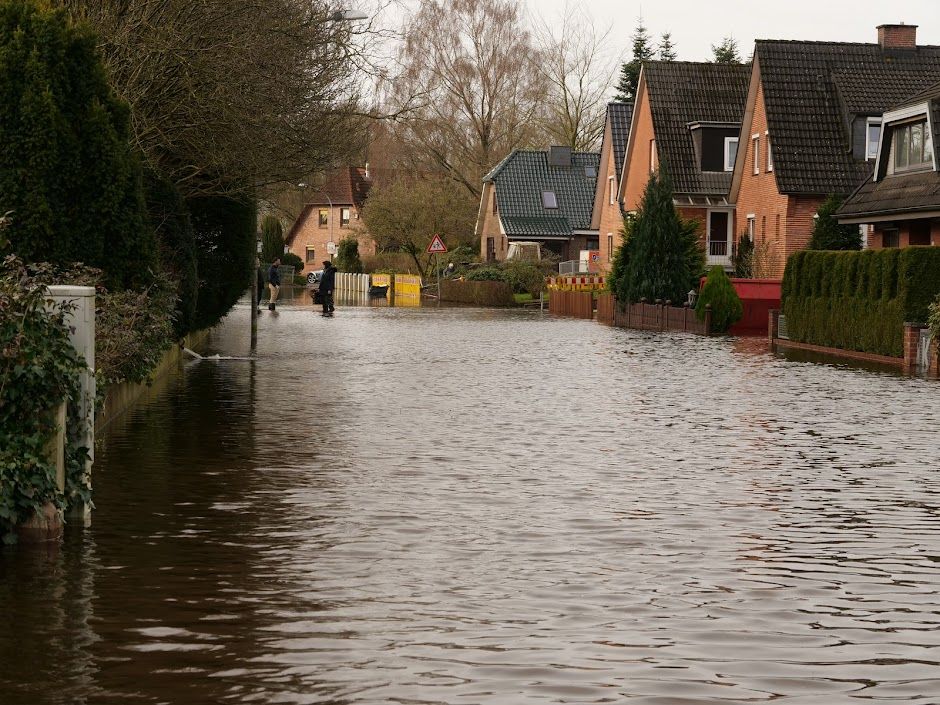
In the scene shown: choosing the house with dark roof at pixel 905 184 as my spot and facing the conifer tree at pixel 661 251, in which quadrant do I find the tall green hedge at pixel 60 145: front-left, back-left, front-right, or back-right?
back-left

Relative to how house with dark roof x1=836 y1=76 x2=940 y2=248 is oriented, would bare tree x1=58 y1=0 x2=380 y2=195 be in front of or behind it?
in front

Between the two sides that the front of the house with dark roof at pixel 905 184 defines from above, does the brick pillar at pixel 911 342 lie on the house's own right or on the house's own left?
on the house's own left

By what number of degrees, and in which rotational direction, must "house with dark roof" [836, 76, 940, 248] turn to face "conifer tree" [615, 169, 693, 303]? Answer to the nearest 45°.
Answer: approximately 90° to its right

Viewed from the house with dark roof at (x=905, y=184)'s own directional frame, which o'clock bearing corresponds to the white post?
The white post is roughly at 11 o'clock from the house with dark roof.

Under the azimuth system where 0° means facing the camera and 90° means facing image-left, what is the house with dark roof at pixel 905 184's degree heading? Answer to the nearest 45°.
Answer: approximately 45°

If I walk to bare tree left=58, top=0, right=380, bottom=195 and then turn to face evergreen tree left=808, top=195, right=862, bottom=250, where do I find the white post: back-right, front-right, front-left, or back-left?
back-right

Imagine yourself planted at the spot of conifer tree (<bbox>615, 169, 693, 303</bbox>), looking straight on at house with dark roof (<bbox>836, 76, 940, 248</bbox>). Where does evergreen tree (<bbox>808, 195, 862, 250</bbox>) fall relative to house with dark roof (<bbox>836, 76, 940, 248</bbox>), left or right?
left

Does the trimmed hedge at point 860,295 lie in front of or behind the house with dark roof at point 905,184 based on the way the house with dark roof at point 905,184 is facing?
in front

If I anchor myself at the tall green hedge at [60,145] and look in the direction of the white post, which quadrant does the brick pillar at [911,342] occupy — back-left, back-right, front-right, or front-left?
back-left

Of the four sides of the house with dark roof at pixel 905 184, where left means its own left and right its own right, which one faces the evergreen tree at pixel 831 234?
right

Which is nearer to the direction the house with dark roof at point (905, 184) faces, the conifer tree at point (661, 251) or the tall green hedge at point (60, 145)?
the tall green hedge

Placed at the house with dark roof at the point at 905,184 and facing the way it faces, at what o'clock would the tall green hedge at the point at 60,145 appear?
The tall green hedge is roughly at 11 o'clock from the house with dark roof.
